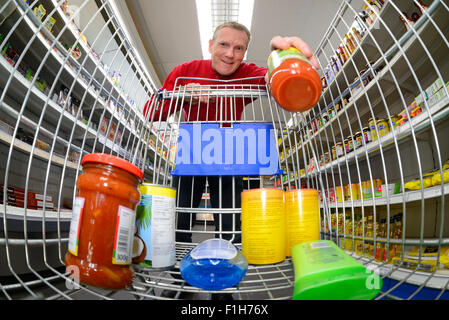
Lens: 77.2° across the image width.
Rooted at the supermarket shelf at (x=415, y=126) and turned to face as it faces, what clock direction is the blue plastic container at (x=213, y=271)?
The blue plastic container is roughly at 10 o'clock from the supermarket shelf.

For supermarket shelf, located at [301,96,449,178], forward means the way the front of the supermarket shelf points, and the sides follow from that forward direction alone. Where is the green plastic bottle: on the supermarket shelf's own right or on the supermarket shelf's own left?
on the supermarket shelf's own left

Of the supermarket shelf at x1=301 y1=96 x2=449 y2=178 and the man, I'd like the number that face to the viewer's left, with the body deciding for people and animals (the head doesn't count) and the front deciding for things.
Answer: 1

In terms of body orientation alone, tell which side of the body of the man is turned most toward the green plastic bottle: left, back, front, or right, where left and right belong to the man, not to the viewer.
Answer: front

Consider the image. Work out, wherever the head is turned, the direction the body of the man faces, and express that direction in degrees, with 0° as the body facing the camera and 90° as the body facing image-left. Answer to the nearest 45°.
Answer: approximately 0°

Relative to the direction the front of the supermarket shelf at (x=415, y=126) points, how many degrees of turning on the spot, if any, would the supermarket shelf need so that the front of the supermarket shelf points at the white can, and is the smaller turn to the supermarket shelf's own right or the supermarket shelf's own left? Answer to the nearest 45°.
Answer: approximately 45° to the supermarket shelf's own left

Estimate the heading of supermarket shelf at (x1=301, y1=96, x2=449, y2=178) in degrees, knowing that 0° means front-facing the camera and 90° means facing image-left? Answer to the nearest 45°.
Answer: approximately 90°
